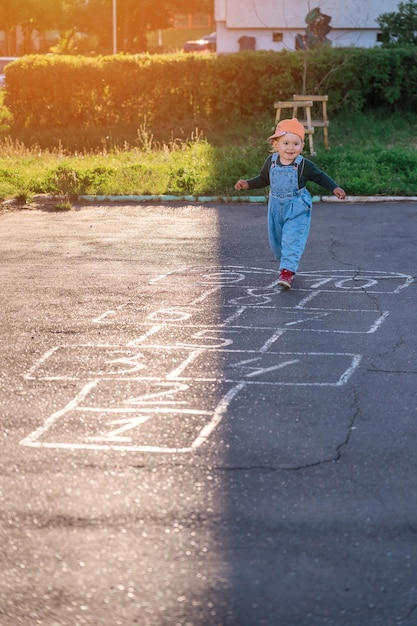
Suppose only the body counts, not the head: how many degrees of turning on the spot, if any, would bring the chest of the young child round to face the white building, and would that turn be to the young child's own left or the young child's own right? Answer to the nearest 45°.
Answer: approximately 180°

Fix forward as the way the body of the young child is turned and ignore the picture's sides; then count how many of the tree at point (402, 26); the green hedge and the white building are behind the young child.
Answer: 3

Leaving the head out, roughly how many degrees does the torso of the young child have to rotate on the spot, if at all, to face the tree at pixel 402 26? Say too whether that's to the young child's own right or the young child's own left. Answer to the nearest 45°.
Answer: approximately 180°

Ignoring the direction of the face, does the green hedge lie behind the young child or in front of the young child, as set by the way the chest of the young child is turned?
behind

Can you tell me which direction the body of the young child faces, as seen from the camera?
toward the camera
